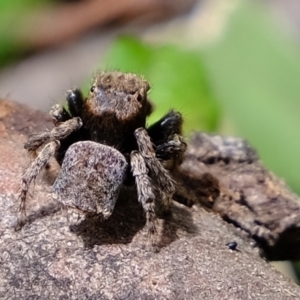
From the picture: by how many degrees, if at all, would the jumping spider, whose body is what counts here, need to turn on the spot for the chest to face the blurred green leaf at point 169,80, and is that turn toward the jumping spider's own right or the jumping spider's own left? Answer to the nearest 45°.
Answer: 0° — it already faces it

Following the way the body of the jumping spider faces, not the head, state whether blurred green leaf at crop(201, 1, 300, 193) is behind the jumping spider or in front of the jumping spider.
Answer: in front

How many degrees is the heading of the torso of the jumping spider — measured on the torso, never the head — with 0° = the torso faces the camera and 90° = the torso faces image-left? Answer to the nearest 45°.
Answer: approximately 180°

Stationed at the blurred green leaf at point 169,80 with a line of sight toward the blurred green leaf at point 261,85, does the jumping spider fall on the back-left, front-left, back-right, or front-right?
back-right
